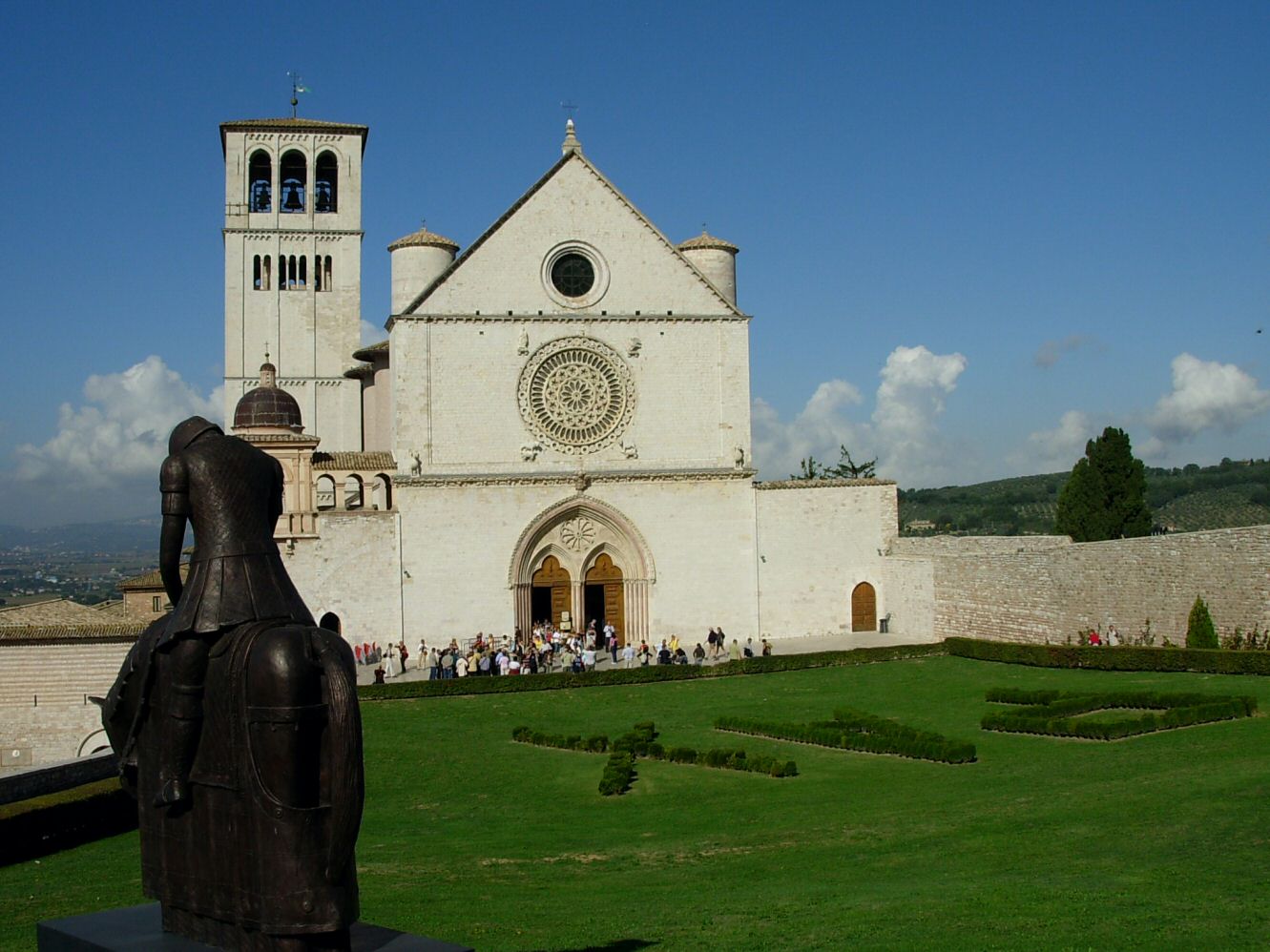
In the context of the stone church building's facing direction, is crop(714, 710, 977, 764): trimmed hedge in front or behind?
in front

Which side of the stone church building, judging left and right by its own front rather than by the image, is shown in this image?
front

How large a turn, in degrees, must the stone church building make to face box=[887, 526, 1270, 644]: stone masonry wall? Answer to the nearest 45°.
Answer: approximately 45° to its left

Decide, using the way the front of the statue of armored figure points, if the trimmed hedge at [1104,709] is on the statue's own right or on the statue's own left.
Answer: on the statue's own right

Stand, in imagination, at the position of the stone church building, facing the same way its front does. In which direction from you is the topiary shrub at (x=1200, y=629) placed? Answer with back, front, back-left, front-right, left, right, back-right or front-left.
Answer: front-left

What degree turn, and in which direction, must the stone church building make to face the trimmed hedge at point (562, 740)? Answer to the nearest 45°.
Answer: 0° — it already faces it

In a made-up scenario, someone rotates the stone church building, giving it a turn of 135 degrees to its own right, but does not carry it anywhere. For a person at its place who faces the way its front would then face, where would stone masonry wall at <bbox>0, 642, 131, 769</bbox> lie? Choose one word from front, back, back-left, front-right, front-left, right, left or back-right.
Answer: left

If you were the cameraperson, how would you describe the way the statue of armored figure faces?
facing away from the viewer and to the left of the viewer

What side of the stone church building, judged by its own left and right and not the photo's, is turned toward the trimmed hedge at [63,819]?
front

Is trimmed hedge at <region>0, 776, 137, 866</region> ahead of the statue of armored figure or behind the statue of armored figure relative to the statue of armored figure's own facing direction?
ahead

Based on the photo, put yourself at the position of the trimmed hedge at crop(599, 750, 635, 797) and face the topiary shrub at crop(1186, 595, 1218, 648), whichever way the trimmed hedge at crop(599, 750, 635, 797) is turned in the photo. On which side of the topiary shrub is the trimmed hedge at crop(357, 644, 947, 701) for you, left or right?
left
